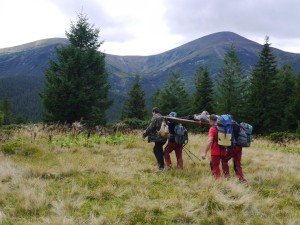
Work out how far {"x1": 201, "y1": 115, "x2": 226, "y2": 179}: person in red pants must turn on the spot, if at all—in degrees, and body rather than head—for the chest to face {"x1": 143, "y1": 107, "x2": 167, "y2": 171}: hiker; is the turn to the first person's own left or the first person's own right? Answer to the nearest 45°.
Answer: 0° — they already face them

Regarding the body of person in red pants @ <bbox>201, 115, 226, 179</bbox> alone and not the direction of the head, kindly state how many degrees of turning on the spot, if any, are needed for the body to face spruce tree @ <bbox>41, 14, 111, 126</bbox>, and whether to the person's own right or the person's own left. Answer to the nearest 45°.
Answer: approximately 45° to the person's own right

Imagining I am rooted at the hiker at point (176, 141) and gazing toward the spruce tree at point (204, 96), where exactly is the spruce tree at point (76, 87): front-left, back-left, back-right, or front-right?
front-left

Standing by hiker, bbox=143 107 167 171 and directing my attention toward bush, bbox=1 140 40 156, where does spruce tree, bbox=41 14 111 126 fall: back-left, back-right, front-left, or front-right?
front-right

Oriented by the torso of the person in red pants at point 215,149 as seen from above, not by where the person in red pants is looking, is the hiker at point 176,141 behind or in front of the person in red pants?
in front

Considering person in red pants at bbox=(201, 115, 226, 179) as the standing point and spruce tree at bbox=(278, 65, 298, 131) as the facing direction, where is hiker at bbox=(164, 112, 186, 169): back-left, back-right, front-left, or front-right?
front-left

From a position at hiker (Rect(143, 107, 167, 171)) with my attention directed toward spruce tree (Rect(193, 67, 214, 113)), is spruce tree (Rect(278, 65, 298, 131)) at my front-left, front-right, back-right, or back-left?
front-right

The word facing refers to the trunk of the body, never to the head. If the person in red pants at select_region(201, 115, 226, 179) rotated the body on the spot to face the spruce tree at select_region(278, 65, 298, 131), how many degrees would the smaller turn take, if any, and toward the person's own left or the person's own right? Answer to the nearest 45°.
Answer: approximately 90° to the person's own right

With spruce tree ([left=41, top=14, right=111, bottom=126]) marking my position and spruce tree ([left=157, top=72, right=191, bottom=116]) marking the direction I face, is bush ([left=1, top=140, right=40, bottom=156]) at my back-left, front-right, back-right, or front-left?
back-right

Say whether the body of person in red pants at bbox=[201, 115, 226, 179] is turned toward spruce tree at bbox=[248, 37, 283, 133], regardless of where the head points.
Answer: no
